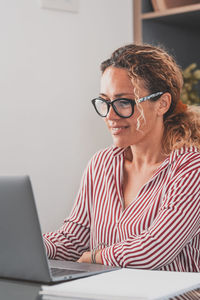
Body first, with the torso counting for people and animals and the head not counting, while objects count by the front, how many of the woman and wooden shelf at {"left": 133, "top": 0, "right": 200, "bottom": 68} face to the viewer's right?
0

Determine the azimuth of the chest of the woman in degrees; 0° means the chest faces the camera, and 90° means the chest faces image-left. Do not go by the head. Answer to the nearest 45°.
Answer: approximately 45°

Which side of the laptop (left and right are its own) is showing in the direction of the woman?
front

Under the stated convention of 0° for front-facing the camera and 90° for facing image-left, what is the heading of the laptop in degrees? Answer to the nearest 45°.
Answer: approximately 225°

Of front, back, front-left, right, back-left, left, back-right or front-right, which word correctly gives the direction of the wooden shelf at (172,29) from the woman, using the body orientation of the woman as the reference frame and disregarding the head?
back-right

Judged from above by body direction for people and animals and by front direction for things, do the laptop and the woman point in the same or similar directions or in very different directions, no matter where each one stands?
very different directions

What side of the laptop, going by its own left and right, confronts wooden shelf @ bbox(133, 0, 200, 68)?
front
